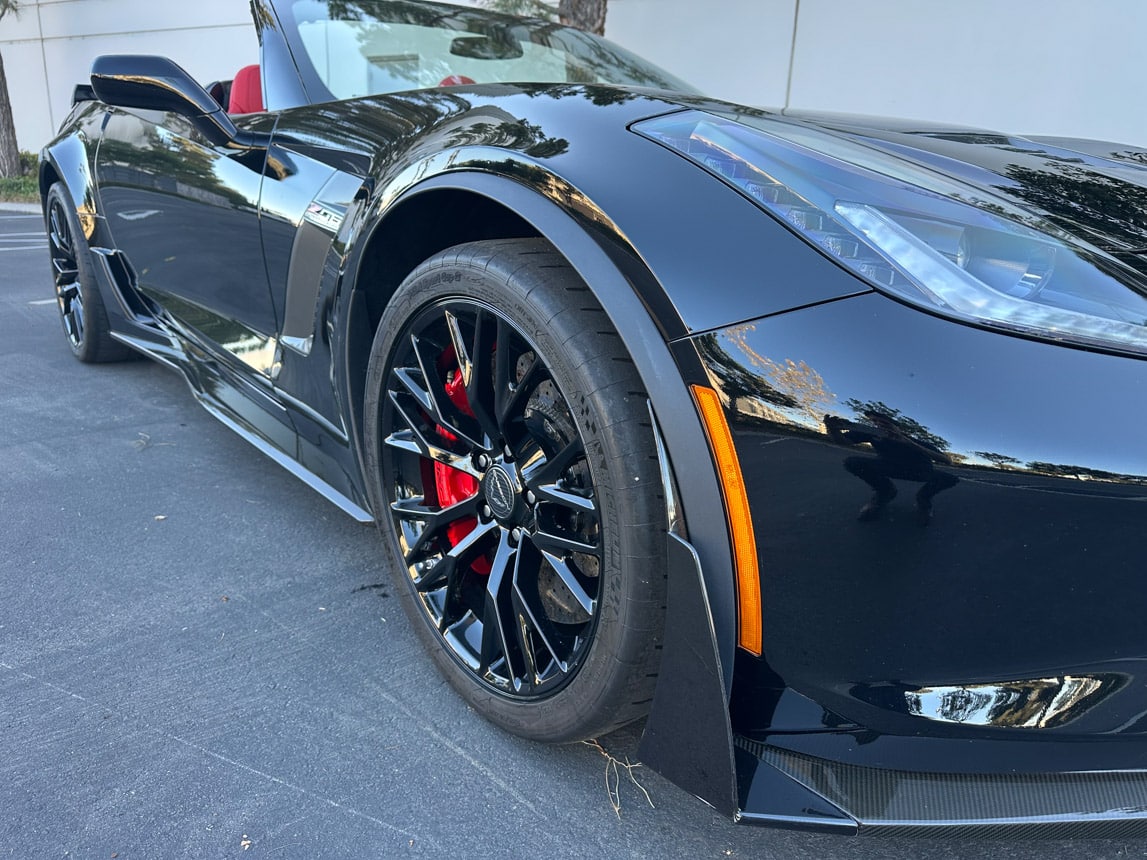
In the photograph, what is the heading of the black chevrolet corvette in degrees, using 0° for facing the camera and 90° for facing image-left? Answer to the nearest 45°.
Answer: approximately 315°

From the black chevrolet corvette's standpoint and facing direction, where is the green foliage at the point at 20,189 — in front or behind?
behind
